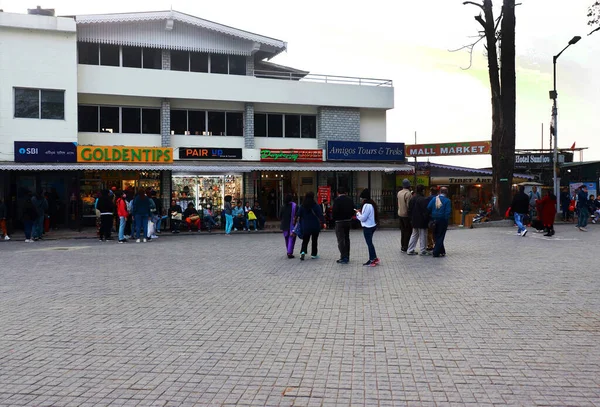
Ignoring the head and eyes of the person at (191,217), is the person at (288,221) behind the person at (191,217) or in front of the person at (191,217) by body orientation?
in front

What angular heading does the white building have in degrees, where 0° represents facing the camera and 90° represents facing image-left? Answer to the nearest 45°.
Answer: approximately 0°

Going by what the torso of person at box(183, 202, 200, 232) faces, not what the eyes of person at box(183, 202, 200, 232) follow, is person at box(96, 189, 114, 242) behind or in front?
in front

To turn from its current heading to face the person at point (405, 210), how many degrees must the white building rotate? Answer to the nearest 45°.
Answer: approximately 45° to its left

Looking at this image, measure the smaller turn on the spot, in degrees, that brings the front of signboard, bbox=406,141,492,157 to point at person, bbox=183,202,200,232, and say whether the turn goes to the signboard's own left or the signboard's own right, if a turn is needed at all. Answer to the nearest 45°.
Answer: approximately 45° to the signboard's own right

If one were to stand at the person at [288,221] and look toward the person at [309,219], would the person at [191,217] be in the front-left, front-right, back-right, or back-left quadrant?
back-left

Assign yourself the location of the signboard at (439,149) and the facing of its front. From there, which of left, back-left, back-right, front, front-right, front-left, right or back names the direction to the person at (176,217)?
front-right

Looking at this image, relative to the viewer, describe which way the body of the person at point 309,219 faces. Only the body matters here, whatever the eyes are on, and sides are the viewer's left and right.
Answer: facing away from the viewer

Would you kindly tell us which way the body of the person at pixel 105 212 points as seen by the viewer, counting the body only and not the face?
away from the camera
